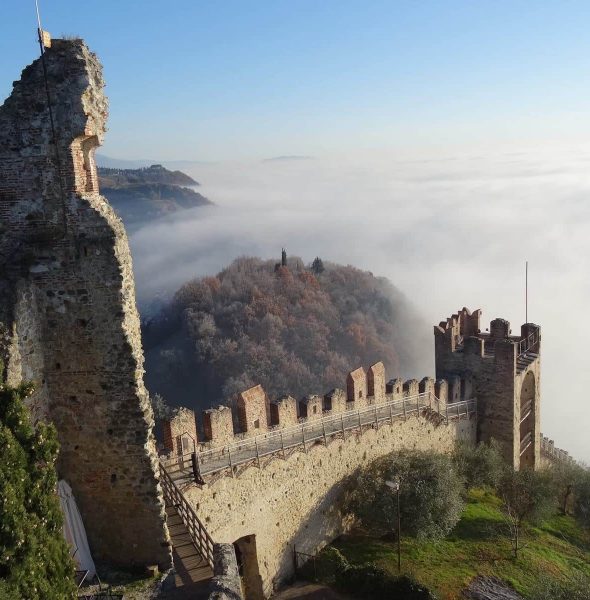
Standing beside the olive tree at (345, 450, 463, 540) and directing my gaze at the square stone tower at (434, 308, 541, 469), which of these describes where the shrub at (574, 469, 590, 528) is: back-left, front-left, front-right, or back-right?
front-right

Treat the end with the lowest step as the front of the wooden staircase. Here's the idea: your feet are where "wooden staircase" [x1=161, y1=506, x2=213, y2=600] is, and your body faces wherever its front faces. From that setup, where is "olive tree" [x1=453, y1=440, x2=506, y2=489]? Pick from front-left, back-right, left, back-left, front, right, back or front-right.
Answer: back-left

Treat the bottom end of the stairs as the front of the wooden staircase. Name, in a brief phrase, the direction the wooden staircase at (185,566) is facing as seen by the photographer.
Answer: facing the viewer

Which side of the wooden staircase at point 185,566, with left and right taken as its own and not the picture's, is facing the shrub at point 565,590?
left

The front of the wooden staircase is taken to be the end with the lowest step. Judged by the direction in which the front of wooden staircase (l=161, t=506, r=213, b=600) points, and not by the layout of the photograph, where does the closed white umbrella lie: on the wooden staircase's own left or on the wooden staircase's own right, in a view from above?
on the wooden staircase's own right

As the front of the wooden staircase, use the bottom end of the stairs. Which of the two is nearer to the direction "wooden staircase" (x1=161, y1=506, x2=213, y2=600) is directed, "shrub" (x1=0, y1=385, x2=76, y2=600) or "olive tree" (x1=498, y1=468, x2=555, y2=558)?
the shrub

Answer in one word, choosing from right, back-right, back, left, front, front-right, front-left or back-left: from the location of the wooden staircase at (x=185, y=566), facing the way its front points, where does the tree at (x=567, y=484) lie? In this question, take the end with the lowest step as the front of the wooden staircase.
back-left

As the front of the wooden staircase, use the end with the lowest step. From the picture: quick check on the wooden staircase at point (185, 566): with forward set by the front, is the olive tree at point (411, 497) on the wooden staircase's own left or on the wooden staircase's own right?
on the wooden staircase's own left

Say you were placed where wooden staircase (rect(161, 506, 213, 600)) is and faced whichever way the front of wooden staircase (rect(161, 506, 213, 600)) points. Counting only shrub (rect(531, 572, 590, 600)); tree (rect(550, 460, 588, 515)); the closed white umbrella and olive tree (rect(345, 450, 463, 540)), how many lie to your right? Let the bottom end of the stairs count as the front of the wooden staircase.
1

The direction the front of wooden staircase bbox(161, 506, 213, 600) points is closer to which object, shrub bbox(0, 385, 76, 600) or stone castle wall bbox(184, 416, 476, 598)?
the shrub

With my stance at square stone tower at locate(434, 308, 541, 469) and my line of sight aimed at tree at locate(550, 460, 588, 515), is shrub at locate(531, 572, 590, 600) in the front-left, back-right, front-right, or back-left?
front-right

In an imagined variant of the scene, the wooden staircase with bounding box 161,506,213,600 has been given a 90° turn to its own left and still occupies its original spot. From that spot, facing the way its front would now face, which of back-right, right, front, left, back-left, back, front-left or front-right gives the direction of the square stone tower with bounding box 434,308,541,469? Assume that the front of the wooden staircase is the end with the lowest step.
front-left

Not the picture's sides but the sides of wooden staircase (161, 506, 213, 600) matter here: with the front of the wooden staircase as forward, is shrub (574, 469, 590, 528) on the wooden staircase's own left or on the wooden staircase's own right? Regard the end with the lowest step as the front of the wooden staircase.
on the wooden staircase's own left

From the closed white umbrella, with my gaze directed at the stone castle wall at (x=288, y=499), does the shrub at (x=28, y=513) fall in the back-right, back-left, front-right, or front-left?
back-right
